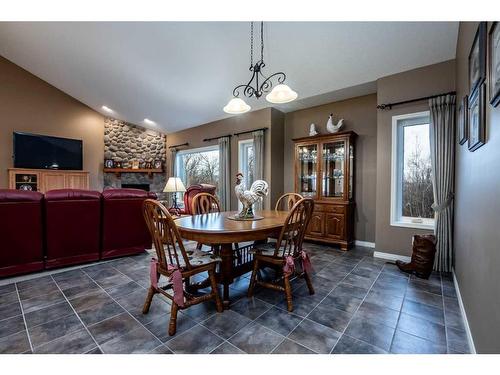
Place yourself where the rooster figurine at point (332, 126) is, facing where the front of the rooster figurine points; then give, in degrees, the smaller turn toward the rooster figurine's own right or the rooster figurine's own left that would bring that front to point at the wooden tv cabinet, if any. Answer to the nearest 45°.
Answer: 0° — it already faces it

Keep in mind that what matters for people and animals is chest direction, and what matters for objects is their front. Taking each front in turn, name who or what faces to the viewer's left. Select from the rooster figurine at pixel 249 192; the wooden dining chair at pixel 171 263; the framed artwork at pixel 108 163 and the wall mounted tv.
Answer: the rooster figurine

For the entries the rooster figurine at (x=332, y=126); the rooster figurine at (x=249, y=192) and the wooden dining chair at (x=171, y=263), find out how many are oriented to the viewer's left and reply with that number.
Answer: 2

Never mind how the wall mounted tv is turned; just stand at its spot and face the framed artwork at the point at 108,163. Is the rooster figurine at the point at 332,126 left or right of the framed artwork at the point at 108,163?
right

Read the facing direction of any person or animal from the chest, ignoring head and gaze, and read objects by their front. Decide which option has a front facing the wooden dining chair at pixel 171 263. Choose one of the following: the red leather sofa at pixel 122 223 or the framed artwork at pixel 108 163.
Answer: the framed artwork

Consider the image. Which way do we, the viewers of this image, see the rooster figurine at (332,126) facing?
facing to the left of the viewer

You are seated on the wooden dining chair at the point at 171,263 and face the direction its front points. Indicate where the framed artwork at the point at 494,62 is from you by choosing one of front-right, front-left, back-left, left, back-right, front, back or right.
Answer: right

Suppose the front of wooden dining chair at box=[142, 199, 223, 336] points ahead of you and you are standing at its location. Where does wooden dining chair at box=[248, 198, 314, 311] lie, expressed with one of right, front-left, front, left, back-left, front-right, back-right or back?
front-right

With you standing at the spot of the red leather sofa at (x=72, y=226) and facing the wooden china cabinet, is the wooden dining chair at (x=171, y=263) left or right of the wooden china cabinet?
right

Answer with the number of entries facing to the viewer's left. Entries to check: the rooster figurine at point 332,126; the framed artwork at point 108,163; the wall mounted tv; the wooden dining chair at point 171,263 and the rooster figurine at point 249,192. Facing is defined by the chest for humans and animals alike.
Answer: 2

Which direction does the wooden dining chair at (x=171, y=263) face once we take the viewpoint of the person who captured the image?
facing away from the viewer and to the right of the viewer

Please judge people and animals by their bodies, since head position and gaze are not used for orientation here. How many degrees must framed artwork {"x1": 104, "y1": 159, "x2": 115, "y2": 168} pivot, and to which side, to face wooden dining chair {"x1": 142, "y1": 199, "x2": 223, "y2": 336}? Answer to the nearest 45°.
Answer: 0° — it already faces it

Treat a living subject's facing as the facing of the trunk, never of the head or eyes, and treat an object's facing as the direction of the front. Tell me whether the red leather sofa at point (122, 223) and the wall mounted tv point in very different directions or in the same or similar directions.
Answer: very different directions

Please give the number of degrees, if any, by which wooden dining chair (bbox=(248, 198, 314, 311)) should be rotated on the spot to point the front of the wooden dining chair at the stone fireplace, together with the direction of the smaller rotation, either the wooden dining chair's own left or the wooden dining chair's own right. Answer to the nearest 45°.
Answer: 0° — it already faces it

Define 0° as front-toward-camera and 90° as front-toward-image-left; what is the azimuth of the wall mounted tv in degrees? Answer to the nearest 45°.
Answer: approximately 315°

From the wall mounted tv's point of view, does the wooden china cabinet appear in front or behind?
in front
